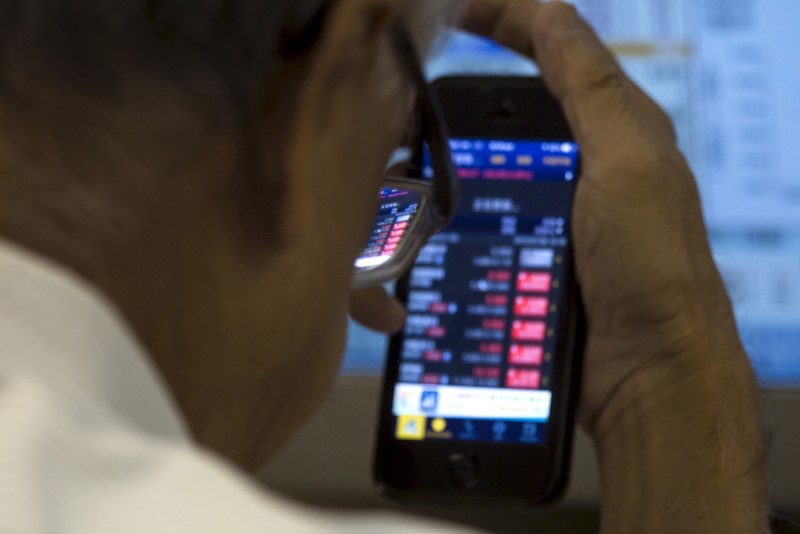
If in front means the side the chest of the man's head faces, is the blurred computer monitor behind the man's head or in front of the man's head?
in front

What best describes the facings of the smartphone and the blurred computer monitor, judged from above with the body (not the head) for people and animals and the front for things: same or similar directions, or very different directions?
same or similar directions

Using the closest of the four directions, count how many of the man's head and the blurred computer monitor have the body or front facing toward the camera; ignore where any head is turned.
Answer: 1

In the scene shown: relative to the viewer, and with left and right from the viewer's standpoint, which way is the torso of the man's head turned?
facing away from the viewer and to the right of the viewer

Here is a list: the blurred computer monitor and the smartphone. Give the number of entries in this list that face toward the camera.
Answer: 2

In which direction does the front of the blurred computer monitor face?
toward the camera

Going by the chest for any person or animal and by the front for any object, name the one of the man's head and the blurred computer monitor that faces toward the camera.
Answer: the blurred computer monitor

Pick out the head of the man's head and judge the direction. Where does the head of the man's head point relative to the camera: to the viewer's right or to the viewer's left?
to the viewer's right

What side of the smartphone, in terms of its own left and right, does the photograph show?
front
